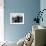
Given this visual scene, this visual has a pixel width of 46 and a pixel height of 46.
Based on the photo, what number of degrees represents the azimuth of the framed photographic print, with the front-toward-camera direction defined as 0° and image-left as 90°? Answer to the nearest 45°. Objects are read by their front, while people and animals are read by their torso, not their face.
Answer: approximately 0°
